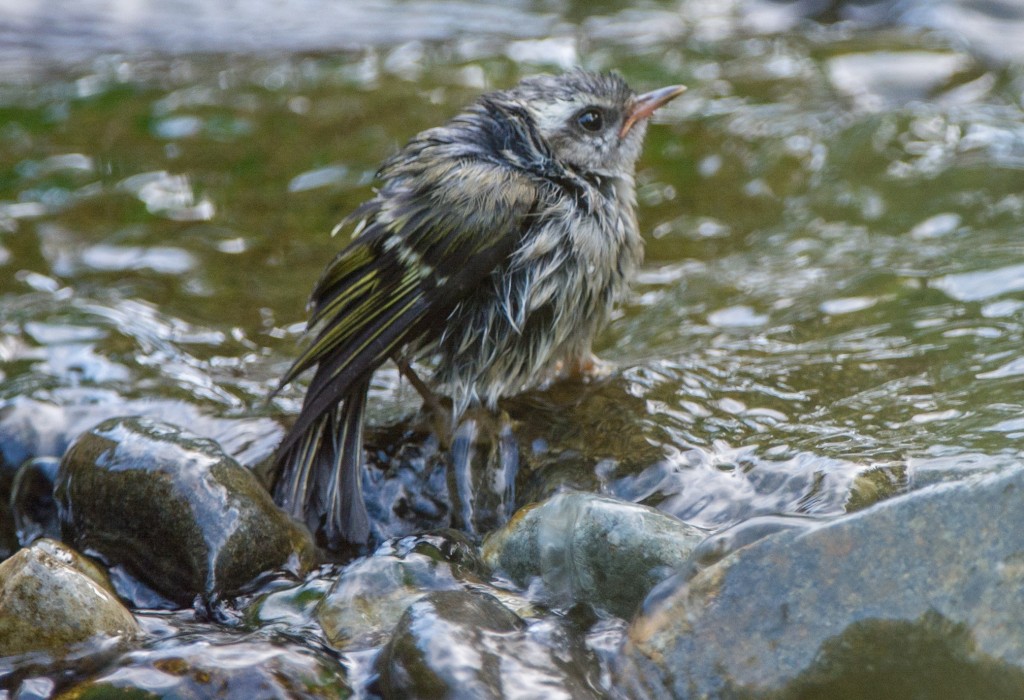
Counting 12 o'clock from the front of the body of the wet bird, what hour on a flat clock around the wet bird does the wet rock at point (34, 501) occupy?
The wet rock is roughly at 6 o'clock from the wet bird.

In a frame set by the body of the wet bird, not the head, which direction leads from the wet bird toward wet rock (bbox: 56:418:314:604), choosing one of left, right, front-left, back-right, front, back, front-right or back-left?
back-right

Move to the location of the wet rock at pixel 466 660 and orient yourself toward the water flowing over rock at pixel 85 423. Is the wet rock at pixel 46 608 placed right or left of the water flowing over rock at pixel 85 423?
left

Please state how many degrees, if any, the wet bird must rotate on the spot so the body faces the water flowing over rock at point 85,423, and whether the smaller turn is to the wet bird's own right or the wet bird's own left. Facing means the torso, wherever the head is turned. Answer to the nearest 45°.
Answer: approximately 180°

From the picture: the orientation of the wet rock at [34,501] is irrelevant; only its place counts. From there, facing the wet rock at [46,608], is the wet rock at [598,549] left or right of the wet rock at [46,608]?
left

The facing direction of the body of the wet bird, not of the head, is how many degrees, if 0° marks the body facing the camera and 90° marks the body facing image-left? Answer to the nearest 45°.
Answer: approximately 270°

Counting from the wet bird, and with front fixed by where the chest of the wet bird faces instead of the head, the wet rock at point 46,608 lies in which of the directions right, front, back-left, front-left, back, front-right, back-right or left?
back-right

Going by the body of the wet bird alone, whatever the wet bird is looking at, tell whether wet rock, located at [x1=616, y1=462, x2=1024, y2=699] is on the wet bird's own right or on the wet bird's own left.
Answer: on the wet bird's own right

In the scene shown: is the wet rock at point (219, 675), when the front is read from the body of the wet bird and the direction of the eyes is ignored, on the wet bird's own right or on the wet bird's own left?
on the wet bird's own right
